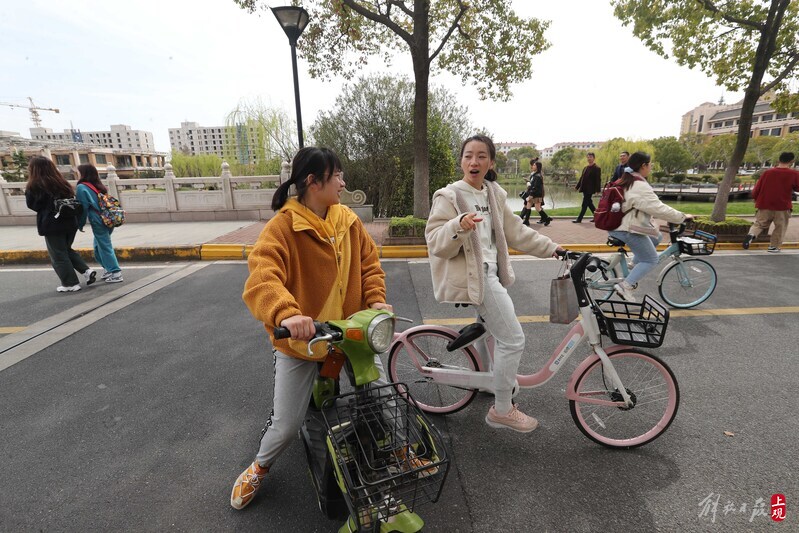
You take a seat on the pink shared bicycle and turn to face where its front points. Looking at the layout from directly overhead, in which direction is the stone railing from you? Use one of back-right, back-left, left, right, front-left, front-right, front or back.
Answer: back-left

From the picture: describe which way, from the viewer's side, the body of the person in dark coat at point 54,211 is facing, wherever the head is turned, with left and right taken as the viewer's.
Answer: facing away from the viewer and to the left of the viewer

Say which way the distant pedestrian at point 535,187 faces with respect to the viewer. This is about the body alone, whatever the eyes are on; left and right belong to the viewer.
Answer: facing to the left of the viewer

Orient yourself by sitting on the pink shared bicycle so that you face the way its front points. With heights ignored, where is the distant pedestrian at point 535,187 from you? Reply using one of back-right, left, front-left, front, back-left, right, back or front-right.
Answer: left

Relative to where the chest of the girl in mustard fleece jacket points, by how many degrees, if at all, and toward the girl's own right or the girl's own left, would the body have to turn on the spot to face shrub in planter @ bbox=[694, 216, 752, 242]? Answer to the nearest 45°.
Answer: approximately 90° to the girl's own left

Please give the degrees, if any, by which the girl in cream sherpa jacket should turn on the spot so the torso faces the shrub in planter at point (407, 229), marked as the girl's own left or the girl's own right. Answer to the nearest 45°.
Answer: approximately 135° to the girl's own left

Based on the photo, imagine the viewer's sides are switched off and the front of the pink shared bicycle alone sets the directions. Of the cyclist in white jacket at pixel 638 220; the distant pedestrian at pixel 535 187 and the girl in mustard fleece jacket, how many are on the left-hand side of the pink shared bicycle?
2

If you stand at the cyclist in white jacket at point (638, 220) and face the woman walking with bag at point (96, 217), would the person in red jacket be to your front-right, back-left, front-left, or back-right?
back-right
